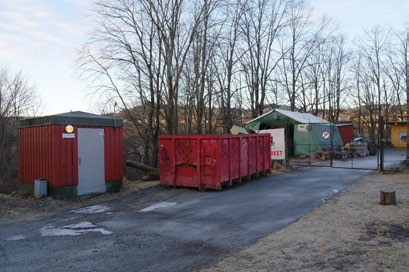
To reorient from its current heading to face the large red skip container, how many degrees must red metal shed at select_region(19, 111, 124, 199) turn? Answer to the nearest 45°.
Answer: approximately 45° to its left

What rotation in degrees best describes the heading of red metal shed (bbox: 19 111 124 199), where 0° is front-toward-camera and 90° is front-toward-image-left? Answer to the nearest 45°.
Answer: approximately 315°
